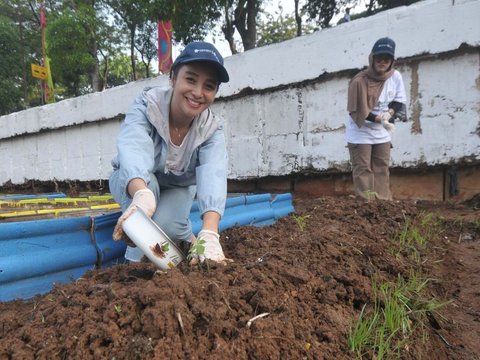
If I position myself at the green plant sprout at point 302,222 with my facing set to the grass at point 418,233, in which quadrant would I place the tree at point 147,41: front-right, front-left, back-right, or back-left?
back-left

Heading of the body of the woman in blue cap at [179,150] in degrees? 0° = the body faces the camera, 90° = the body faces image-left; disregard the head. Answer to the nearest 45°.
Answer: approximately 0°

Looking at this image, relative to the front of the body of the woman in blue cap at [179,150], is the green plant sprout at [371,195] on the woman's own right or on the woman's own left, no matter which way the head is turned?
on the woman's own left

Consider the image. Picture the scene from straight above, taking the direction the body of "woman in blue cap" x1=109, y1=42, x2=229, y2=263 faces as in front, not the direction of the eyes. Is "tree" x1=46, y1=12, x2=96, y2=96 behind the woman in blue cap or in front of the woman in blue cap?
behind

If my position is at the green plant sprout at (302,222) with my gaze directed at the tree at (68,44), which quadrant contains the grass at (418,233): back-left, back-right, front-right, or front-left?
back-right

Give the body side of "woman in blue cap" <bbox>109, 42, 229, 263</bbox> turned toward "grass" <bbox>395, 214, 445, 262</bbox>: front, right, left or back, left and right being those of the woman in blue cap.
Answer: left

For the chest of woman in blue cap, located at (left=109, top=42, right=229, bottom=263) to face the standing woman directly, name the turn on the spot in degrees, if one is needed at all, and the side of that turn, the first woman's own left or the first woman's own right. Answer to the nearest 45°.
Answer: approximately 135° to the first woman's own left

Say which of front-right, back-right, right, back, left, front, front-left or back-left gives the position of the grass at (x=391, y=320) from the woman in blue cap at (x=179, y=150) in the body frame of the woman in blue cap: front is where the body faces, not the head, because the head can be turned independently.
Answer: front-left

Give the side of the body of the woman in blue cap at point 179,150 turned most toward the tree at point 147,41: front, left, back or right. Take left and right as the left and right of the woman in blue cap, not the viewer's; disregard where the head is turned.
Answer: back

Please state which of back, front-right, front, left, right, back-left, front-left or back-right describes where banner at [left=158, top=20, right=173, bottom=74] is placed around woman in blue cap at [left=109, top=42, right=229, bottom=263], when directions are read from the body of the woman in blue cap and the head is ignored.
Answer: back
